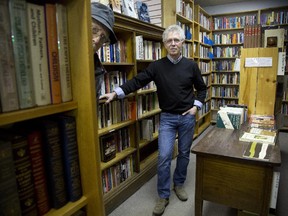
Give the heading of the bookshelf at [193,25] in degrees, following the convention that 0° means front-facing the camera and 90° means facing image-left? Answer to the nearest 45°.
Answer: approximately 315°

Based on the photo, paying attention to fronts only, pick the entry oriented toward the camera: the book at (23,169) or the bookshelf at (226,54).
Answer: the bookshelf

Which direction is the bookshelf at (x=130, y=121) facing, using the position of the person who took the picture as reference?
facing the viewer and to the right of the viewer

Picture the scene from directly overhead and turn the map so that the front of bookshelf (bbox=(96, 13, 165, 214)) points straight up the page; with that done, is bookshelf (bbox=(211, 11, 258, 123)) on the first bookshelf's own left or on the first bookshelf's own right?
on the first bookshelf's own left

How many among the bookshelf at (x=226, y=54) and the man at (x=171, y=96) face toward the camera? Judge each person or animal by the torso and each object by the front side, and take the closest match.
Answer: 2

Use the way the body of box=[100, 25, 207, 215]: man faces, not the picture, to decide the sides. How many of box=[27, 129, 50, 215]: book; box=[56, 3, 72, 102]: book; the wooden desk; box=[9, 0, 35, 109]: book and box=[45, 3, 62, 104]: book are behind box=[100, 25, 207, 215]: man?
0

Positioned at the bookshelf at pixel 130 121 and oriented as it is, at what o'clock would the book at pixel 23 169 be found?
The book is roughly at 2 o'clock from the bookshelf.

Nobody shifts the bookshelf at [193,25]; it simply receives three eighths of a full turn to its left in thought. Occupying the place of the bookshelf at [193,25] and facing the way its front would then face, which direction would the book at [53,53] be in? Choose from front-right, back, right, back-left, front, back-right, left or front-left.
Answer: back

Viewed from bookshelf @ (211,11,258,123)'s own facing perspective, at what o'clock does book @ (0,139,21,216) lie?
The book is roughly at 12 o'clock from the bookshelf.

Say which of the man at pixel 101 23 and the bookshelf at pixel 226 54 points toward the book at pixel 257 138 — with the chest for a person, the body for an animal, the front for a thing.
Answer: the bookshelf

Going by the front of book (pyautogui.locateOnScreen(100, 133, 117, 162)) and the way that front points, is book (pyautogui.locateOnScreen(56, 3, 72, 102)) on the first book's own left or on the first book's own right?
on the first book's own right

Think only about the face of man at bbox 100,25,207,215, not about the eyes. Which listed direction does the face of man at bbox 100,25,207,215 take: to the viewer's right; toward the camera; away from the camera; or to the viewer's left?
toward the camera

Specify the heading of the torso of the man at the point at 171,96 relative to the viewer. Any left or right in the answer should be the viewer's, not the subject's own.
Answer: facing the viewer
